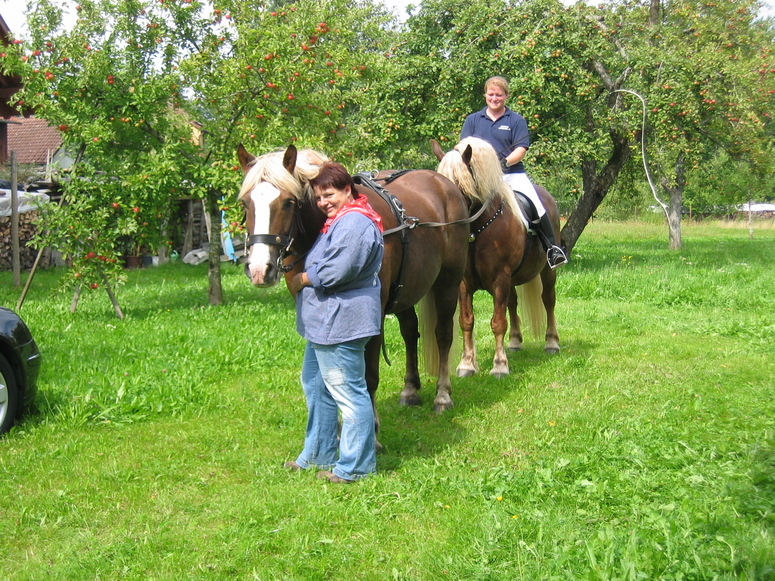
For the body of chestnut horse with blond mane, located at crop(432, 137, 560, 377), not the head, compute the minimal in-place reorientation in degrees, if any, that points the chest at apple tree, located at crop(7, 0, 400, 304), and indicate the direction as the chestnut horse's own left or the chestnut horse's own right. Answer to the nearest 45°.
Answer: approximately 90° to the chestnut horse's own right

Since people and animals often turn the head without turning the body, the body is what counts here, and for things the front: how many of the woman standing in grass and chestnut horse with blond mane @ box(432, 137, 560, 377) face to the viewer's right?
0

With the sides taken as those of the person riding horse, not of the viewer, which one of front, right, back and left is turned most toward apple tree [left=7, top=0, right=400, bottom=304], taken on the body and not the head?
right

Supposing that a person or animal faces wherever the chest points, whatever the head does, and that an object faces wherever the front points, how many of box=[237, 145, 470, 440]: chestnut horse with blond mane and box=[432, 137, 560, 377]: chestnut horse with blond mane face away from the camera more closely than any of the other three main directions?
0

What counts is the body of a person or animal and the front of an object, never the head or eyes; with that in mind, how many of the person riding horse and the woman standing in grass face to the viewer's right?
0

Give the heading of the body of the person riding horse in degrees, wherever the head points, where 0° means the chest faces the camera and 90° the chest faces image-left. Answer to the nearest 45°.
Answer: approximately 45°

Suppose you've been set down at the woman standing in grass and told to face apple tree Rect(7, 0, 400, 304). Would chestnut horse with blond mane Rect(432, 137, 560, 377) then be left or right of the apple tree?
right

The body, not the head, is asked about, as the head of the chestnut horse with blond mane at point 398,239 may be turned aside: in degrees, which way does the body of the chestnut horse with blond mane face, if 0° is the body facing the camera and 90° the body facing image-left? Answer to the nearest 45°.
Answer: approximately 45°
